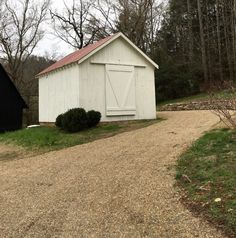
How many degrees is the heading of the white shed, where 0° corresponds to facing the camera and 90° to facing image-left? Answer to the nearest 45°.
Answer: approximately 315°

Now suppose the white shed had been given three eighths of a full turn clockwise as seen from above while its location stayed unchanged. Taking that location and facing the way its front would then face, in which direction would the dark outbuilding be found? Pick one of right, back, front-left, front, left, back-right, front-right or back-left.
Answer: front-left
